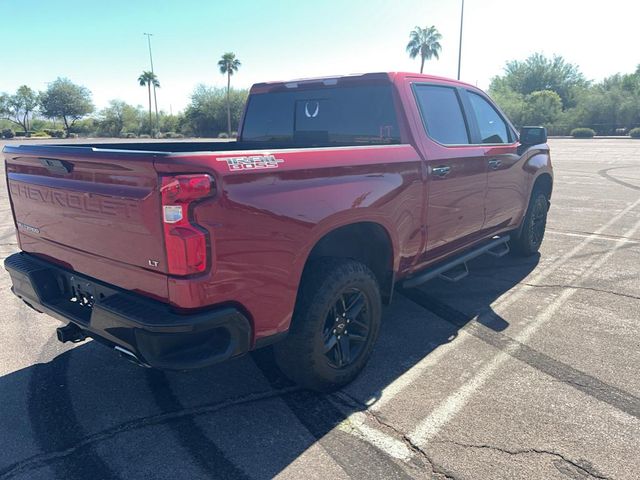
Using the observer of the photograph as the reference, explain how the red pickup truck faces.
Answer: facing away from the viewer and to the right of the viewer

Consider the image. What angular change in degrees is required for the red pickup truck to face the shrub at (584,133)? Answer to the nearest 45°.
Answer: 0° — it already faces it
